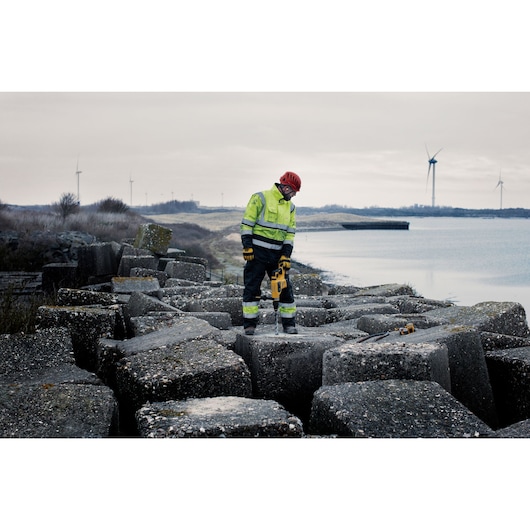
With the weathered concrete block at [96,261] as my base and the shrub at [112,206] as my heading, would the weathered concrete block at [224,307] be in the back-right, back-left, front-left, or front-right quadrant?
back-right

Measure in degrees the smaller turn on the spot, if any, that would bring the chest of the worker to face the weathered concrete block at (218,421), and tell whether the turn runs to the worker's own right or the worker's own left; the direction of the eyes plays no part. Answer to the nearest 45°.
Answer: approximately 45° to the worker's own right

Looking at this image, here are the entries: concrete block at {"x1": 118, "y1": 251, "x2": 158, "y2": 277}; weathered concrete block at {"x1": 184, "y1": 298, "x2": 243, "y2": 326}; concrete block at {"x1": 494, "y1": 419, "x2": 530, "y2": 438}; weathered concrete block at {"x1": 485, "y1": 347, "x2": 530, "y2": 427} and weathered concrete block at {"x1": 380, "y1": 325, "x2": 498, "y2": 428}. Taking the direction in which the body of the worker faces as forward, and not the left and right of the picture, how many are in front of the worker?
3

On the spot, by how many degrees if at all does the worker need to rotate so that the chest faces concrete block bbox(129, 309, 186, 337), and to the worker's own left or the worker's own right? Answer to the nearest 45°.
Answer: approximately 135° to the worker's own right

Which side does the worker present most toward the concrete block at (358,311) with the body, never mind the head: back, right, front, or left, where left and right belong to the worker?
left

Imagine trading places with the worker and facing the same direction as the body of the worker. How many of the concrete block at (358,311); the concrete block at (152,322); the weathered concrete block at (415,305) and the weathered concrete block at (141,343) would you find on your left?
2

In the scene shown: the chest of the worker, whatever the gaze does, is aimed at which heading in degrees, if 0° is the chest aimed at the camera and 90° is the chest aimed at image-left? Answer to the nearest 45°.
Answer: approximately 315°

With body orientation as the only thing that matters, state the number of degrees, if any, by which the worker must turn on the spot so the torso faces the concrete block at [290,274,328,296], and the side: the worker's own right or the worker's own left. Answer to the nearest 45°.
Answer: approximately 135° to the worker's own left

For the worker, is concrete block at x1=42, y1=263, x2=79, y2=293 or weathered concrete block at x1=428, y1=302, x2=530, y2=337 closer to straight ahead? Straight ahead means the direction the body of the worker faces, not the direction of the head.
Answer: the weathered concrete block

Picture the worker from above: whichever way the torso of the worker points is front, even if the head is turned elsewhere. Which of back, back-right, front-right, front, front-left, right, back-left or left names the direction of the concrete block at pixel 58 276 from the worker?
back

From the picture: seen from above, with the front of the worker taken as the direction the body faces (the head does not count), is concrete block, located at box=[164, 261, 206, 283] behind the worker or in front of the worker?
behind

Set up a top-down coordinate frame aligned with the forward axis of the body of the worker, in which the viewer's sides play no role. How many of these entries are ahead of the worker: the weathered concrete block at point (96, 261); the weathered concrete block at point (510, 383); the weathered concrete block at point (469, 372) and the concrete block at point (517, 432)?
3
